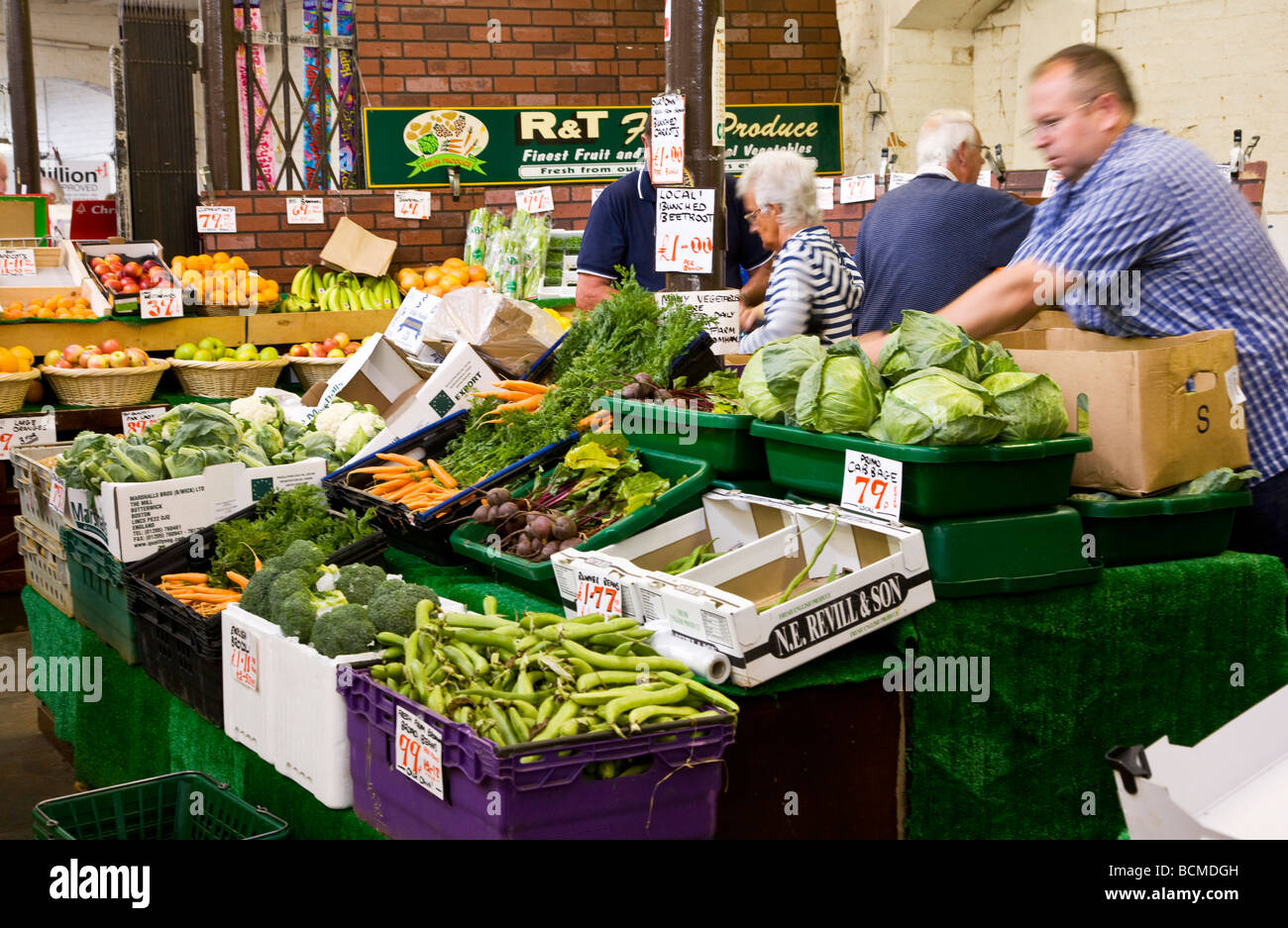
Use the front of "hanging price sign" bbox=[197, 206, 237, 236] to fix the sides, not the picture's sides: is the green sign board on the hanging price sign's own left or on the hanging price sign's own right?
on the hanging price sign's own left

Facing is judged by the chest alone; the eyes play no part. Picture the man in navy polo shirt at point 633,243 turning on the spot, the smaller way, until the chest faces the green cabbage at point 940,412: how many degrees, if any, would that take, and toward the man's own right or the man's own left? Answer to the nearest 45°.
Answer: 0° — they already face it

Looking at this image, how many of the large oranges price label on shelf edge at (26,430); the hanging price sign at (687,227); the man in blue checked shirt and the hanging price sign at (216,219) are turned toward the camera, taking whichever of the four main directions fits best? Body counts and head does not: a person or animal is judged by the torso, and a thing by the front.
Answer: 3

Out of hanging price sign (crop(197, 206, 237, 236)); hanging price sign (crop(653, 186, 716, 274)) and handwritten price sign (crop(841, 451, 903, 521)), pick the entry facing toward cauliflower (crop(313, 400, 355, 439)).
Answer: hanging price sign (crop(197, 206, 237, 236))

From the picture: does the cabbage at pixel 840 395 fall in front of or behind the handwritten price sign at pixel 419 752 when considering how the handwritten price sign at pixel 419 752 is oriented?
behind

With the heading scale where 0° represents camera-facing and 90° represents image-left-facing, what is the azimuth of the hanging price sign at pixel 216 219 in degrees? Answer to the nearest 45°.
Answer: approximately 0°

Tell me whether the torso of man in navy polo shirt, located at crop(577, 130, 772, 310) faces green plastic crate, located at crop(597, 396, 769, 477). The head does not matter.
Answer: yes

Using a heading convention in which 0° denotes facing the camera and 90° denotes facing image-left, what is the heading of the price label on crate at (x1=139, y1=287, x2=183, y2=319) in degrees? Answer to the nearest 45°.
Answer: approximately 0°

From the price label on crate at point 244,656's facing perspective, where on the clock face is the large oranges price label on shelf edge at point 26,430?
the large oranges price label on shelf edge at point 26,430 is roughly at 4 o'clock from the price label on crate at point 244,656.

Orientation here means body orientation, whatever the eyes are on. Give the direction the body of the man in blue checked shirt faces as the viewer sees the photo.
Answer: to the viewer's left

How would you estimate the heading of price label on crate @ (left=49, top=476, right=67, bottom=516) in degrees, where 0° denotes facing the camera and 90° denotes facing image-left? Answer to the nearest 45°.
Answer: approximately 45°

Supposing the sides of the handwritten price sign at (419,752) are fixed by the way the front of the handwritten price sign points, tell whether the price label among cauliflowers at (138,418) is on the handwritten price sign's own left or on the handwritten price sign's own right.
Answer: on the handwritten price sign's own right
